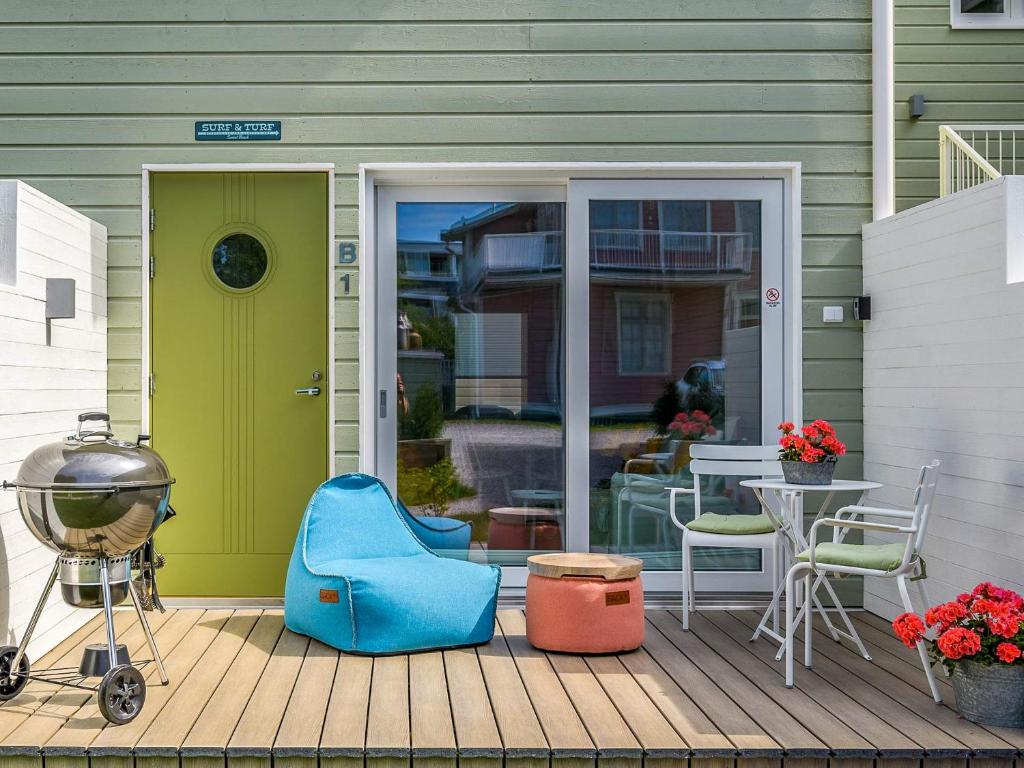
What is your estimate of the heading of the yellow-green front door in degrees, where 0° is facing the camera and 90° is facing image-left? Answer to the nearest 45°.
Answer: approximately 0°

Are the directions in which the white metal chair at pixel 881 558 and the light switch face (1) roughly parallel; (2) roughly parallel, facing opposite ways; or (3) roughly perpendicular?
roughly perpendicular

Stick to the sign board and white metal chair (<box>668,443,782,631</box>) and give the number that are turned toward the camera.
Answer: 2

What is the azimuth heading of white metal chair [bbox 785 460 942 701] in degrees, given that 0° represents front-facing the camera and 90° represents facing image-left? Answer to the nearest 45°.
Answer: approximately 90°

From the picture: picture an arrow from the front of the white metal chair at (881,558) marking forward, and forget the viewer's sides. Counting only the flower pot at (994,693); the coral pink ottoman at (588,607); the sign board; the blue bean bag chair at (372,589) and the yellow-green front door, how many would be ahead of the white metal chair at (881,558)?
4

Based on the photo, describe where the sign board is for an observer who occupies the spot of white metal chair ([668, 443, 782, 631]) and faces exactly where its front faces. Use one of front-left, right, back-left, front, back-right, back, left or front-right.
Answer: right

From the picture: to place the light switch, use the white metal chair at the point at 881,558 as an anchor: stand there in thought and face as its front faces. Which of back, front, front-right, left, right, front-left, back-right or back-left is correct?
right

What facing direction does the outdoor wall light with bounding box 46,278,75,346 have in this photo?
to the viewer's right

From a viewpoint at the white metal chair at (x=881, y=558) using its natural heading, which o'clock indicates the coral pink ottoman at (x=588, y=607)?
The coral pink ottoman is roughly at 12 o'clock from the white metal chair.

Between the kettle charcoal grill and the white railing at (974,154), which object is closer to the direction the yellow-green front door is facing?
the kettle charcoal grill

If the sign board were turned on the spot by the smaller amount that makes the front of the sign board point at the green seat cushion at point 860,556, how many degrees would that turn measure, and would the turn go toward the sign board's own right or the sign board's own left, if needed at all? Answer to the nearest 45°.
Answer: approximately 45° to the sign board's own left
